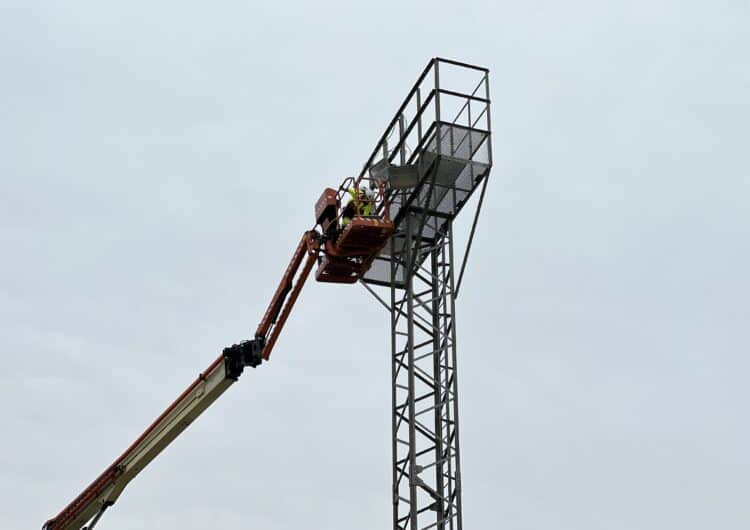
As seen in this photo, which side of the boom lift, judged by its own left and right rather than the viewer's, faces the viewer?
right
